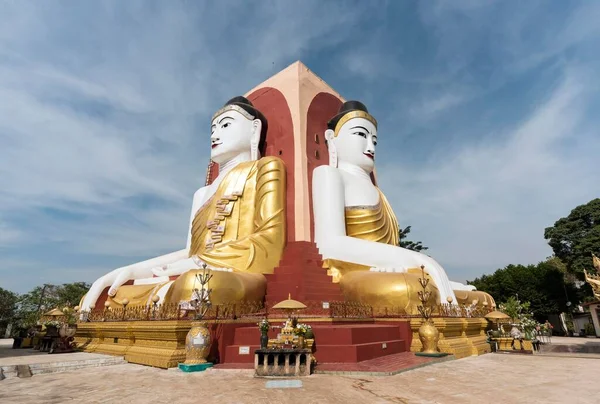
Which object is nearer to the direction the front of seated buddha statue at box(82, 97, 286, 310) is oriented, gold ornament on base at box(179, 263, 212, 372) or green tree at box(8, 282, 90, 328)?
the gold ornament on base

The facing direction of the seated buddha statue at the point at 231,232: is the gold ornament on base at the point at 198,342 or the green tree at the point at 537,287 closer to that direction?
the gold ornament on base

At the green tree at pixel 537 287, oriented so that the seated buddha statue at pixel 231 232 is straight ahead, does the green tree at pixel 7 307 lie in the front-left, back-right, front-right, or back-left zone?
front-right

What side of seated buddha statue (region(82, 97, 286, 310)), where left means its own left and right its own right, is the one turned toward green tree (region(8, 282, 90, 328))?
right

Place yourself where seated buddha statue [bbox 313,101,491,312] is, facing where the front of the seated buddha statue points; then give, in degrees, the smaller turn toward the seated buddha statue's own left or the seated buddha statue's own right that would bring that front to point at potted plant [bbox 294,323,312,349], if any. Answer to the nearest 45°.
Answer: approximately 45° to the seated buddha statue's own right

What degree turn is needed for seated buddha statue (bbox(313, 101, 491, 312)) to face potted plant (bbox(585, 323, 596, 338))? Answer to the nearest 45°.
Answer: approximately 90° to its left

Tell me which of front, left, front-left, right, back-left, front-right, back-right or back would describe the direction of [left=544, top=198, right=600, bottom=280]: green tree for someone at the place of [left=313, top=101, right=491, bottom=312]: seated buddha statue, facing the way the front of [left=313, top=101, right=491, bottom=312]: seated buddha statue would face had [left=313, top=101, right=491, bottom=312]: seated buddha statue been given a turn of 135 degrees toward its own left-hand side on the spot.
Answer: front-right

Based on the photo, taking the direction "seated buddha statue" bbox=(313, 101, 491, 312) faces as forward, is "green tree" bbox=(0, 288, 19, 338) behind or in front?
behind

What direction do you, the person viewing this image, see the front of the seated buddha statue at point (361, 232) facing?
facing the viewer and to the right of the viewer

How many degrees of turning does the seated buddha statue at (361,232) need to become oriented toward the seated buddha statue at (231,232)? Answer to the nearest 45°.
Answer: approximately 135° to its right

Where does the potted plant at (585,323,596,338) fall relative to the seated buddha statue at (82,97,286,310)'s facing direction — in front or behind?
behind

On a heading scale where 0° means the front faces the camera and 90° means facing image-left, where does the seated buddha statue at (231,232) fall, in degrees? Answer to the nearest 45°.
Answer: approximately 45°

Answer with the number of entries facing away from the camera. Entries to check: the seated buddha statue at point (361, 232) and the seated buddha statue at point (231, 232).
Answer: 0
